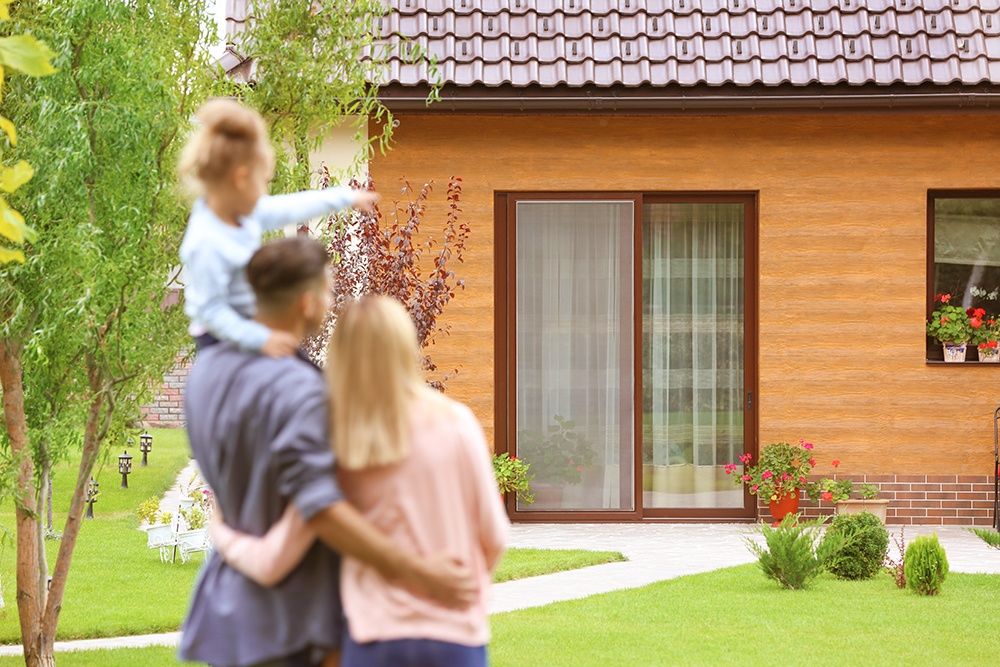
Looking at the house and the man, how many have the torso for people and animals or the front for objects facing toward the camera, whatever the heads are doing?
1

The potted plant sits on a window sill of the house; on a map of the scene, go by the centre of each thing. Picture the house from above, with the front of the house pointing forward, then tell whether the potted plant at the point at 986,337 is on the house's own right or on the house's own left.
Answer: on the house's own left

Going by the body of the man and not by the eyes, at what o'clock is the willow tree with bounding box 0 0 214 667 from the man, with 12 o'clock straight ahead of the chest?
The willow tree is roughly at 10 o'clock from the man.

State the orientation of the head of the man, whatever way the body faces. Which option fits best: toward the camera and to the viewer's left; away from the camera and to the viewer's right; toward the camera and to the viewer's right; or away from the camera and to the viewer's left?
away from the camera and to the viewer's right

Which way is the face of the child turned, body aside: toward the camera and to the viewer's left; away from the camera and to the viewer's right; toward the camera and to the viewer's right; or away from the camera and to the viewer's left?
away from the camera and to the viewer's right

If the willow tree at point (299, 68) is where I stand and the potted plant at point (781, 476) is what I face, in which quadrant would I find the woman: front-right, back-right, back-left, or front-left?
back-right

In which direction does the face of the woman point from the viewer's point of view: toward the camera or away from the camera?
away from the camera

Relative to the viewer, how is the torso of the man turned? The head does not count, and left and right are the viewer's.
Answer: facing away from the viewer and to the right of the viewer

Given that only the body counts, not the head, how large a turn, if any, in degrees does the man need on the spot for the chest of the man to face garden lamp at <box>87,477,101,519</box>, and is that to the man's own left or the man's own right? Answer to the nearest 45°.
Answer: approximately 45° to the man's own left

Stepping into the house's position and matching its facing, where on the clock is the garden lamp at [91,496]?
The garden lamp is roughly at 3 o'clock from the house.

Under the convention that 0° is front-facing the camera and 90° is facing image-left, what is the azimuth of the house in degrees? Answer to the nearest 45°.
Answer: approximately 0°

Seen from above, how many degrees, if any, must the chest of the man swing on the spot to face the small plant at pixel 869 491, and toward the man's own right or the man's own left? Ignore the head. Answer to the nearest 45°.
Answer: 0° — they already face it
